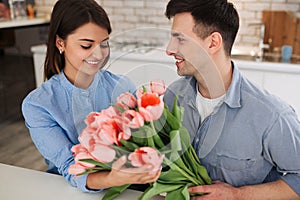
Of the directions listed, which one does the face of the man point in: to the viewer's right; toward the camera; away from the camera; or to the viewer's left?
to the viewer's left

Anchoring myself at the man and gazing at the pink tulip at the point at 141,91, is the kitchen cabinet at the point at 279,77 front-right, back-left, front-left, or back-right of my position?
back-right

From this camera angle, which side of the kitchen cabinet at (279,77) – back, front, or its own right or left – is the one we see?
front

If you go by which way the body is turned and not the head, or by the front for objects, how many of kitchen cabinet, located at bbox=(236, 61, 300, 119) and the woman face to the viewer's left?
0

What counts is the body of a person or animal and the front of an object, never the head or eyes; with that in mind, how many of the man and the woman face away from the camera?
0

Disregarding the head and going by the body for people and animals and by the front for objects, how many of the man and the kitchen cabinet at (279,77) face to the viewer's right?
0

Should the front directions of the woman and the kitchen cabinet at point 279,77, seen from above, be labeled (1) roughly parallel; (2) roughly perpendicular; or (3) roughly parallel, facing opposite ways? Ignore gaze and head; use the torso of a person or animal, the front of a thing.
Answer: roughly parallel

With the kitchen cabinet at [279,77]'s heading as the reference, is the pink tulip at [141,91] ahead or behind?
ahead

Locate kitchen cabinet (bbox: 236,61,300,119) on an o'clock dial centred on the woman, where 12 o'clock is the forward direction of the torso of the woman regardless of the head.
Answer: The kitchen cabinet is roughly at 9 o'clock from the woman.

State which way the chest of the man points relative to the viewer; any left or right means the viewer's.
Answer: facing the viewer and to the left of the viewer
